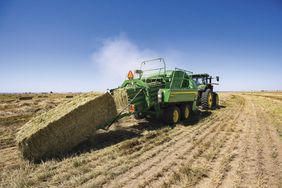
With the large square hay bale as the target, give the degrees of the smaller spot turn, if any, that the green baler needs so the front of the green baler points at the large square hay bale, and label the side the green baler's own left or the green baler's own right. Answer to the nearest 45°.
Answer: approximately 180°

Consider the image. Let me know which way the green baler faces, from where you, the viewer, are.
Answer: facing away from the viewer and to the right of the viewer
